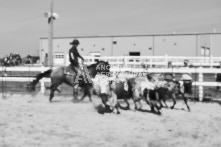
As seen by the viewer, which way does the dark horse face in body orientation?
to the viewer's right

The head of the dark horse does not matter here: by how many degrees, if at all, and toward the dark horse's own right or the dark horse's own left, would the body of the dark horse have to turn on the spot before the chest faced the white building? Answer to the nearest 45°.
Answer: approximately 90° to the dark horse's own left
